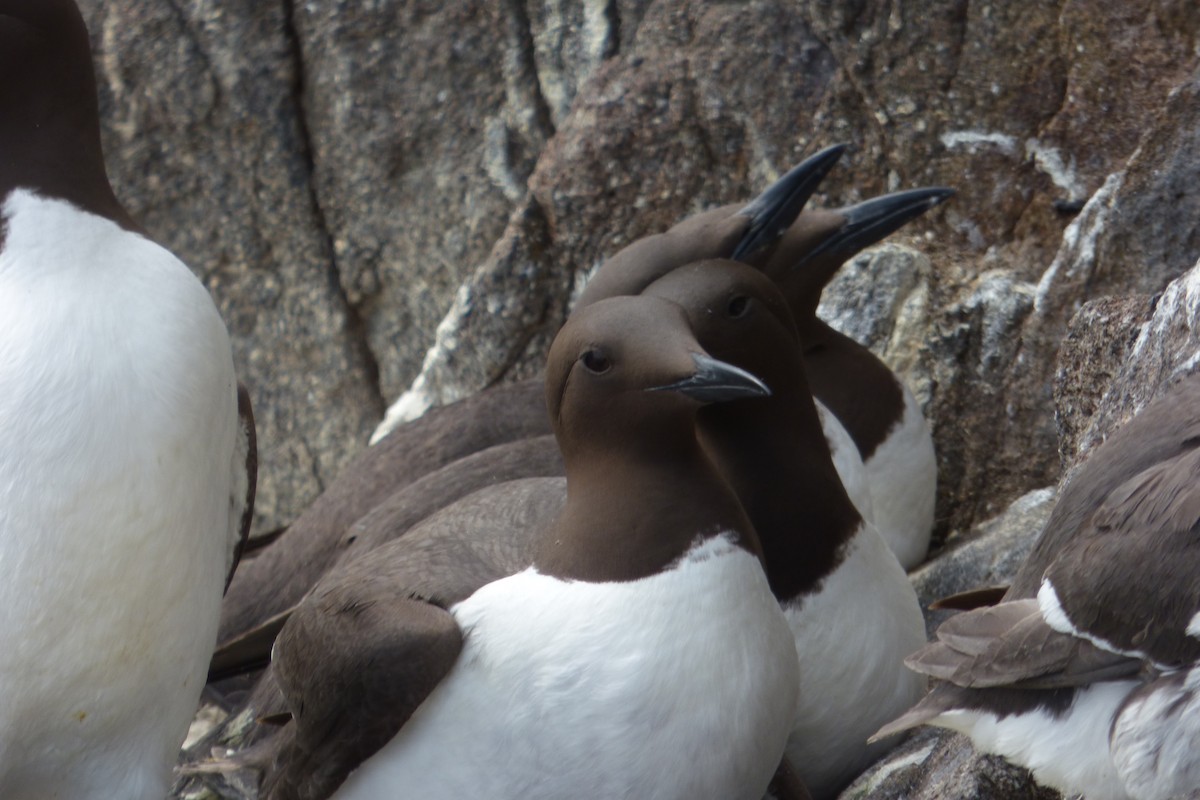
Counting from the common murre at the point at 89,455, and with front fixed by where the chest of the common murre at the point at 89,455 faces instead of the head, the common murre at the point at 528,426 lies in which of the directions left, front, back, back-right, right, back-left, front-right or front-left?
back-left

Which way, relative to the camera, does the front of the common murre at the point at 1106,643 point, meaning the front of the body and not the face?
to the viewer's right

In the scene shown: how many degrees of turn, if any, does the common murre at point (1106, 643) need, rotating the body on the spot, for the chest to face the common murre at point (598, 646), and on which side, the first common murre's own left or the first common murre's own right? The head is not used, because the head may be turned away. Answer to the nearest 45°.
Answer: approximately 180°

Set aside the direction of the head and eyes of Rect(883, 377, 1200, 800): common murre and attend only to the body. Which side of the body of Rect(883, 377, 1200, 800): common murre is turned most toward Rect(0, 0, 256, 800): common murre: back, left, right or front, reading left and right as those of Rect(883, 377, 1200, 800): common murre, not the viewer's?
back

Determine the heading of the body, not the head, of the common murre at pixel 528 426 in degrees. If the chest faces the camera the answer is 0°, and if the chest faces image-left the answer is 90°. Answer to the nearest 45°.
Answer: approximately 270°

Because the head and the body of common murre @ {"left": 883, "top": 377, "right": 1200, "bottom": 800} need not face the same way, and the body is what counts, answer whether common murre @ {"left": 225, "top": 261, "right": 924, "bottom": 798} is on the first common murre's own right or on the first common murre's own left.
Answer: on the first common murre's own left

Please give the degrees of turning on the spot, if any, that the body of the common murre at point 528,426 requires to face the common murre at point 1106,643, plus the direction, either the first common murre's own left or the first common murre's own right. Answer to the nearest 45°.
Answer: approximately 45° to the first common murre's own right
